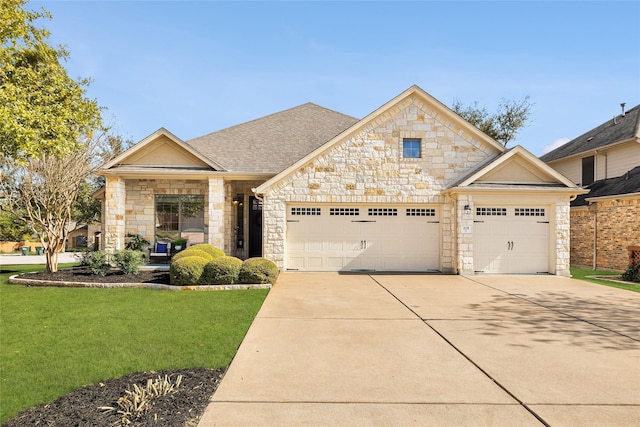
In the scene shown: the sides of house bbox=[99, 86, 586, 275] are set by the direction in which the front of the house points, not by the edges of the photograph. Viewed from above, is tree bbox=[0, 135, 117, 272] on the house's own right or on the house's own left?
on the house's own right

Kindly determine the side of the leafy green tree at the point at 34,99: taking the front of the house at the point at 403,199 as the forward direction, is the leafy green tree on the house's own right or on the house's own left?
on the house's own right

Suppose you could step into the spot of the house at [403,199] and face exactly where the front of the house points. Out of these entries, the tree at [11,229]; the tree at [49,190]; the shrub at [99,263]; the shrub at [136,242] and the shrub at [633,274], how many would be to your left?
1

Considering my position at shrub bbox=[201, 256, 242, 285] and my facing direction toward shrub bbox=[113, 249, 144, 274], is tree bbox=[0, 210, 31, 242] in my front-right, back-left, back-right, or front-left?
front-right

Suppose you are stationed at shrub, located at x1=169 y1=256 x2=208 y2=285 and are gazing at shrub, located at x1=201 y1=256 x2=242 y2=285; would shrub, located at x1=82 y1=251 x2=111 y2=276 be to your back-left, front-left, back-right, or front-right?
back-left

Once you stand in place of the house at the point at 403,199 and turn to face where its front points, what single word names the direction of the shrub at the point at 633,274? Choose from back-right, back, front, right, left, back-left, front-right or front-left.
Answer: left

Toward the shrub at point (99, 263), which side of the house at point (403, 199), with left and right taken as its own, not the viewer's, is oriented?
right

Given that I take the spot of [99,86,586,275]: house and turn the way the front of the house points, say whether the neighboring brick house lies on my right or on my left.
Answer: on my left

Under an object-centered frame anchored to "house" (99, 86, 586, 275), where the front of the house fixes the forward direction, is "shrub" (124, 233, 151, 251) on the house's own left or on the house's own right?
on the house's own right

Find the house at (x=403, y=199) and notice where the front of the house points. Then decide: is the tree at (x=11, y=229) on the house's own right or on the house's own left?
on the house's own right

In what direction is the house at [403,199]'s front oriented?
toward the camera
